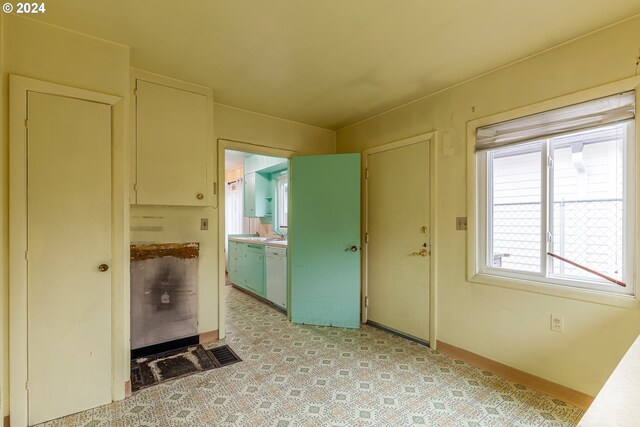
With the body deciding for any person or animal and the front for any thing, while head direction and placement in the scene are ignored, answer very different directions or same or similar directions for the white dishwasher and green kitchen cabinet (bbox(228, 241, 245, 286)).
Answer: same or similar directions

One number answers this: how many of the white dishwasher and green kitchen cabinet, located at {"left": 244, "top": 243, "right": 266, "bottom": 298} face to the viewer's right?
0

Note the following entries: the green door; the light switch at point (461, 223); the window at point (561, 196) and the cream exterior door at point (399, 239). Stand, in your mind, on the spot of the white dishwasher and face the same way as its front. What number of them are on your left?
4

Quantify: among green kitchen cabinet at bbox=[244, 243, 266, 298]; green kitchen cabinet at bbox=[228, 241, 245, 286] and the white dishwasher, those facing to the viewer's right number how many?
0

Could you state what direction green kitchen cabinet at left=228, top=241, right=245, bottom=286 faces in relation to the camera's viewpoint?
facing the viewer and to the left of the viewer

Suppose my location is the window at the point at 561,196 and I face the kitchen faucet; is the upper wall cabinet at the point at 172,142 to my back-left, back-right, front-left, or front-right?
front-left

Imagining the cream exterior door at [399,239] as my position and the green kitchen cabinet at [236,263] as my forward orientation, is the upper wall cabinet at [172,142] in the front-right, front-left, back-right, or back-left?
front-left

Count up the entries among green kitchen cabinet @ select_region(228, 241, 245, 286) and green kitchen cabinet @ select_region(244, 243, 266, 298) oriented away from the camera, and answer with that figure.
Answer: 0

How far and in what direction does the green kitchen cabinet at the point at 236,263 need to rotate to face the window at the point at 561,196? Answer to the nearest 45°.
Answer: approximately 90° to its left

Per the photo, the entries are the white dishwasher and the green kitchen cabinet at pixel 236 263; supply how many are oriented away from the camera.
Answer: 0

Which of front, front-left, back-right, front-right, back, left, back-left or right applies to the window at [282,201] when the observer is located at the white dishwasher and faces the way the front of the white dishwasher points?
back-right

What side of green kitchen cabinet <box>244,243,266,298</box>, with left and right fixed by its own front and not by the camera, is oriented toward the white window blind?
left

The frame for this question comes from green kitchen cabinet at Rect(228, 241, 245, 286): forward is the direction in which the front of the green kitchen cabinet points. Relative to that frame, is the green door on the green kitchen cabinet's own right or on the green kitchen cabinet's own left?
on the green kitchen cabinet's own left

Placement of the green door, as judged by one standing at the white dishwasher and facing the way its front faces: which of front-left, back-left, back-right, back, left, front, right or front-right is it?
left
